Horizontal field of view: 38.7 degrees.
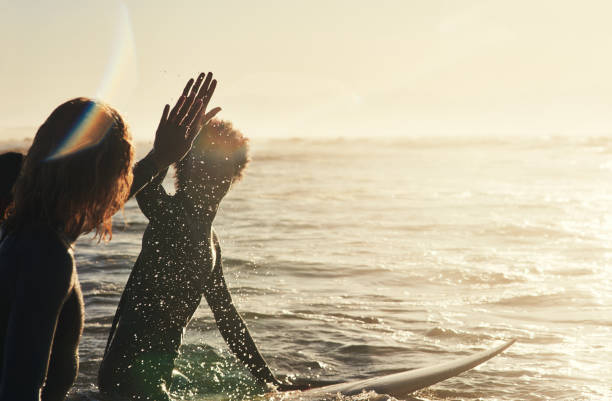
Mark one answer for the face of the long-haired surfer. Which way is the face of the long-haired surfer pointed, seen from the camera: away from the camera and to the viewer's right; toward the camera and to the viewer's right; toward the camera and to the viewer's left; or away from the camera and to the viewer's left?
away from the camera and to the viewer's right

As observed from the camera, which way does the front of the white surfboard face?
facing to the right of the viewer

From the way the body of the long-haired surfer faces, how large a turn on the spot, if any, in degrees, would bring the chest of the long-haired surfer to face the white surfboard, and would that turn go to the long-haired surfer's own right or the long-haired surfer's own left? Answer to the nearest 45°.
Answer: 0° — they already face it

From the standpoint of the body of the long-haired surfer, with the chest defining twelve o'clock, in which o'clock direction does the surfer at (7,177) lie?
The surfer is roughly at 10 o'clock from the long-haired surfer.

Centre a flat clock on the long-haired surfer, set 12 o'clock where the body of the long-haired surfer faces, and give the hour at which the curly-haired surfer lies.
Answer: The curly-haired surfer is roughly at 11 o'clock from the long-haired surfer.

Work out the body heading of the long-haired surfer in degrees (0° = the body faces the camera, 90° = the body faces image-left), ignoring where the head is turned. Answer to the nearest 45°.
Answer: approximately 225°

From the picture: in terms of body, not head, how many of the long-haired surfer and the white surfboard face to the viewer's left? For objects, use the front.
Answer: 0
